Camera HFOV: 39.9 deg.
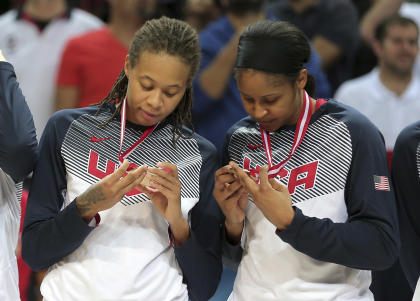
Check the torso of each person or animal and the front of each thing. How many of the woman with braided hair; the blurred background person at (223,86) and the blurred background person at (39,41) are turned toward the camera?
3

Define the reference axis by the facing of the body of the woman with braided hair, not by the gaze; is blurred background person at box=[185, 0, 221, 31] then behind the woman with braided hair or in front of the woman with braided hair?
behind

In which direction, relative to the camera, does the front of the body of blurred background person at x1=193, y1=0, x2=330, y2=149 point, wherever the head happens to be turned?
toward the camera

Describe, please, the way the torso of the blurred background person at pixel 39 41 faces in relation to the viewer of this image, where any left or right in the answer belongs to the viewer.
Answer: facing the viewer

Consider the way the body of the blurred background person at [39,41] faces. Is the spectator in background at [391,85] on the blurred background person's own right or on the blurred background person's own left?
on the blurred background person's own left

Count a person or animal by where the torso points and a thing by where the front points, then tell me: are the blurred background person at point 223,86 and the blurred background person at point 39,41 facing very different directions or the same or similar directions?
same or similar directions

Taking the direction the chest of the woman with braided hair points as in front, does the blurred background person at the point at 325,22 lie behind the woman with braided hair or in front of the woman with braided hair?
behind

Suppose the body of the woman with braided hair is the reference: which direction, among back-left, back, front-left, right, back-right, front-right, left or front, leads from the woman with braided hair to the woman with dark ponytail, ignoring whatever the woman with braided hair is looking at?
left

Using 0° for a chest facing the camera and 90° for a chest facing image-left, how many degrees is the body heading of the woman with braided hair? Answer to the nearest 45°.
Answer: approximately 0°

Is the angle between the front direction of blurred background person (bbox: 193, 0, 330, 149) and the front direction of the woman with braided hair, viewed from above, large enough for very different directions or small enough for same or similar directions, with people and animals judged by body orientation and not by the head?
same or similar directions

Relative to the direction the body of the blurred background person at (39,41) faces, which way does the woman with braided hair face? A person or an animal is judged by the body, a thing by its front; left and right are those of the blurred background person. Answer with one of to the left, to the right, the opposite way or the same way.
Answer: the same way

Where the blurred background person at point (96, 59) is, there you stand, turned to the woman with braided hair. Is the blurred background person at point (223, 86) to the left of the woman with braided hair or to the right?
left

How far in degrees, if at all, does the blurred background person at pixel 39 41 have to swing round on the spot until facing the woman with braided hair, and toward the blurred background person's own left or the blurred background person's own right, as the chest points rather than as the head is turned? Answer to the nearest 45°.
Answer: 0° — they already face them

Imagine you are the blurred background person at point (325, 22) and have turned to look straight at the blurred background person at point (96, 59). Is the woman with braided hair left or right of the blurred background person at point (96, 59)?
left

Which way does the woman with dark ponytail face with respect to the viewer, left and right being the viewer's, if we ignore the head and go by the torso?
facing the viewer and to the left of the viewer

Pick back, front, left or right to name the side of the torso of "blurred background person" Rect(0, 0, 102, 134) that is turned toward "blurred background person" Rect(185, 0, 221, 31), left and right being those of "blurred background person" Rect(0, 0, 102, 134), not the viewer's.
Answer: left

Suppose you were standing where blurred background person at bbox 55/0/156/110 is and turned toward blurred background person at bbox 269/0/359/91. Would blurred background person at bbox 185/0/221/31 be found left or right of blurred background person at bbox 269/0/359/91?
left

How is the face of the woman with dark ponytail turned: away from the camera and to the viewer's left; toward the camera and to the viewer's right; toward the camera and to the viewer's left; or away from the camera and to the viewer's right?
toward the camera and to the viewer's left
